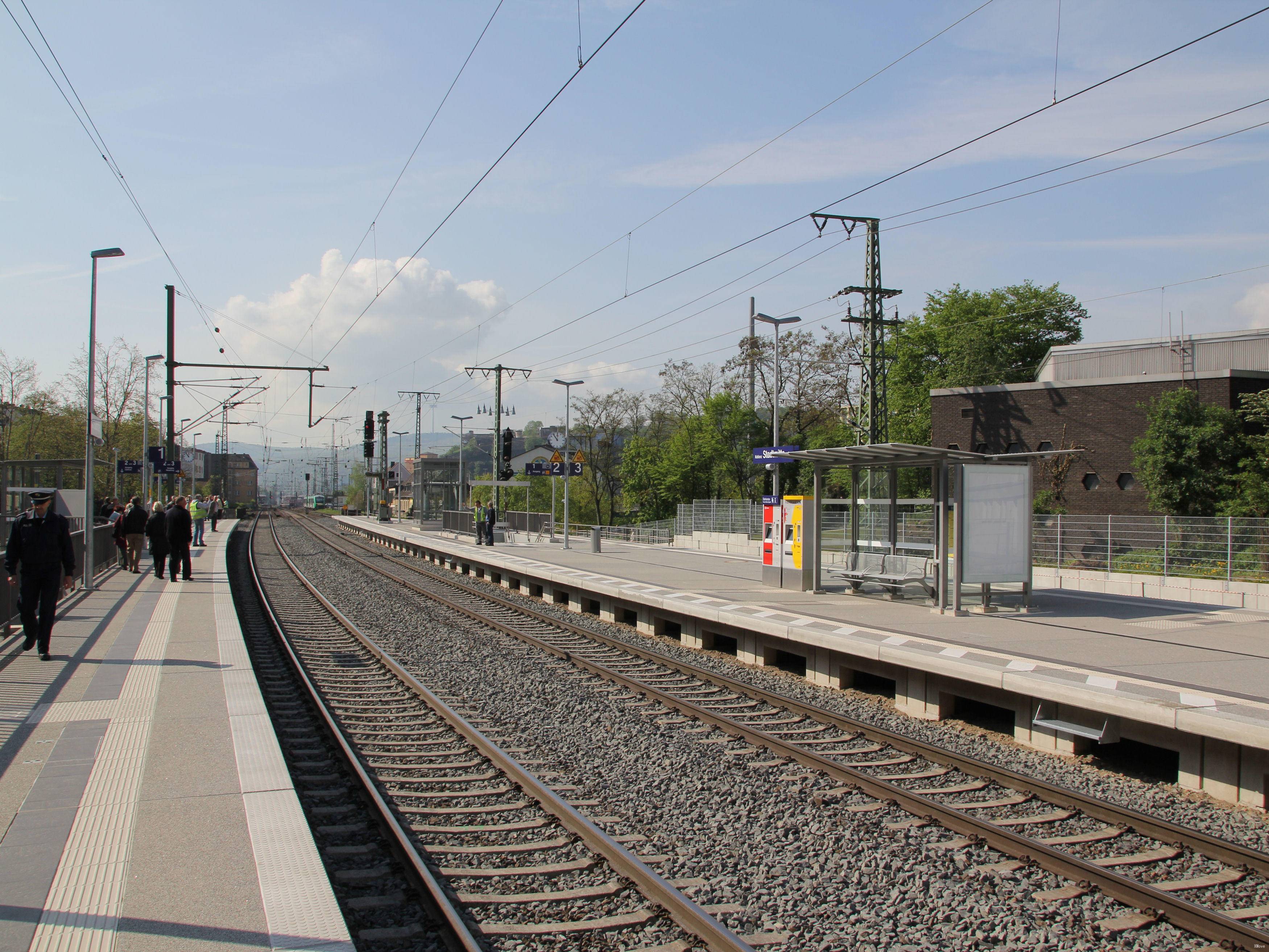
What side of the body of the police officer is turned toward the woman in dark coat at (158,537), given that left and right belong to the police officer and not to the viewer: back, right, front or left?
back

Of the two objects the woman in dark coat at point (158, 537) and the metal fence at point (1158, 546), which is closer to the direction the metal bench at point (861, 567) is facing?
the woman in dark coat

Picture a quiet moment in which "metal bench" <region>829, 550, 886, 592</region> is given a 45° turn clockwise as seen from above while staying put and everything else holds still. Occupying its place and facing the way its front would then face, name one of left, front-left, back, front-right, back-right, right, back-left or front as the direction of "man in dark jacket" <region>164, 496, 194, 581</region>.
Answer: front

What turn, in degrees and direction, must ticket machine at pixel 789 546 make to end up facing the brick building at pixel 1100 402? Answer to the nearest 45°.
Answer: approximately 180°

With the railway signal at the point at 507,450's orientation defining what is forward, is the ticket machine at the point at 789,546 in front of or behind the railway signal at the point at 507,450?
in front

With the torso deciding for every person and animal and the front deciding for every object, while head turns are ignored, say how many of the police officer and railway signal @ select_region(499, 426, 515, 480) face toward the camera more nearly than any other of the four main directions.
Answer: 2

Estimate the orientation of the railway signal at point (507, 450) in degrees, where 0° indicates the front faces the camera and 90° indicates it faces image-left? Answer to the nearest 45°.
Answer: approximately 0°

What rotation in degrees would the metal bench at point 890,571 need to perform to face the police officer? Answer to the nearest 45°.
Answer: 0° — it already faces them

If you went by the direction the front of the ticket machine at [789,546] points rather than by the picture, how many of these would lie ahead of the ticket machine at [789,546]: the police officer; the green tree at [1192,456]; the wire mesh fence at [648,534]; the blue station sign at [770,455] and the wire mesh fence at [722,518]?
1

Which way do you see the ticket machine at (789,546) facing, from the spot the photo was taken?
facing the viewer and to the left of the viewer

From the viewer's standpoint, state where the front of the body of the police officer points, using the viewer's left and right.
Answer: facing the viewer

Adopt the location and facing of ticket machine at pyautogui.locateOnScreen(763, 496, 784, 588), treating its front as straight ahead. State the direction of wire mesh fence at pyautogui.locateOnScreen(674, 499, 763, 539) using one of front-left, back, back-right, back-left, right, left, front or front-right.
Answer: back-right

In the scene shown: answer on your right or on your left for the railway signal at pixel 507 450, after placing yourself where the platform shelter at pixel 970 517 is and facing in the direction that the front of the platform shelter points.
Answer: on your right
